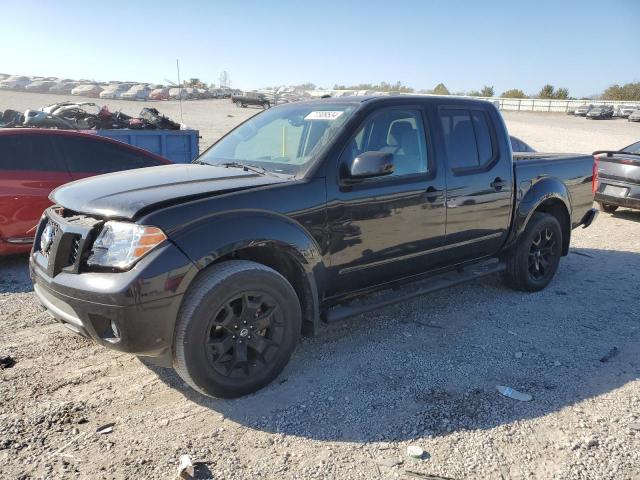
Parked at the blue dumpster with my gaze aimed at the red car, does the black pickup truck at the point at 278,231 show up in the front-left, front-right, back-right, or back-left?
front-left

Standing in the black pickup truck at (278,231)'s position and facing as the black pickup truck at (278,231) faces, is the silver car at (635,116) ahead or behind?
behind

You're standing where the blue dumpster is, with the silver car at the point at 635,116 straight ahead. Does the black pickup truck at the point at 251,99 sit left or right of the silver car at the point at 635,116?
left

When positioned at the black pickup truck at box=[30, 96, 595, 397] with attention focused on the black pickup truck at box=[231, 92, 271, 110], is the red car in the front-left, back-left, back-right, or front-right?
front-left

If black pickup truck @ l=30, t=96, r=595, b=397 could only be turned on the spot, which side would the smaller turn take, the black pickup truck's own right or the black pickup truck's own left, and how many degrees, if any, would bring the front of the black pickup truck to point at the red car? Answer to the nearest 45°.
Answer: approximately 90° to the black pickup truck's own right
